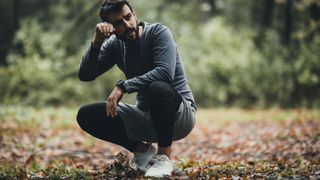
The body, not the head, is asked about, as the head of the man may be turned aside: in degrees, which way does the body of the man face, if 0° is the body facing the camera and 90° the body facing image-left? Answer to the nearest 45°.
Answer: approximately 45°
